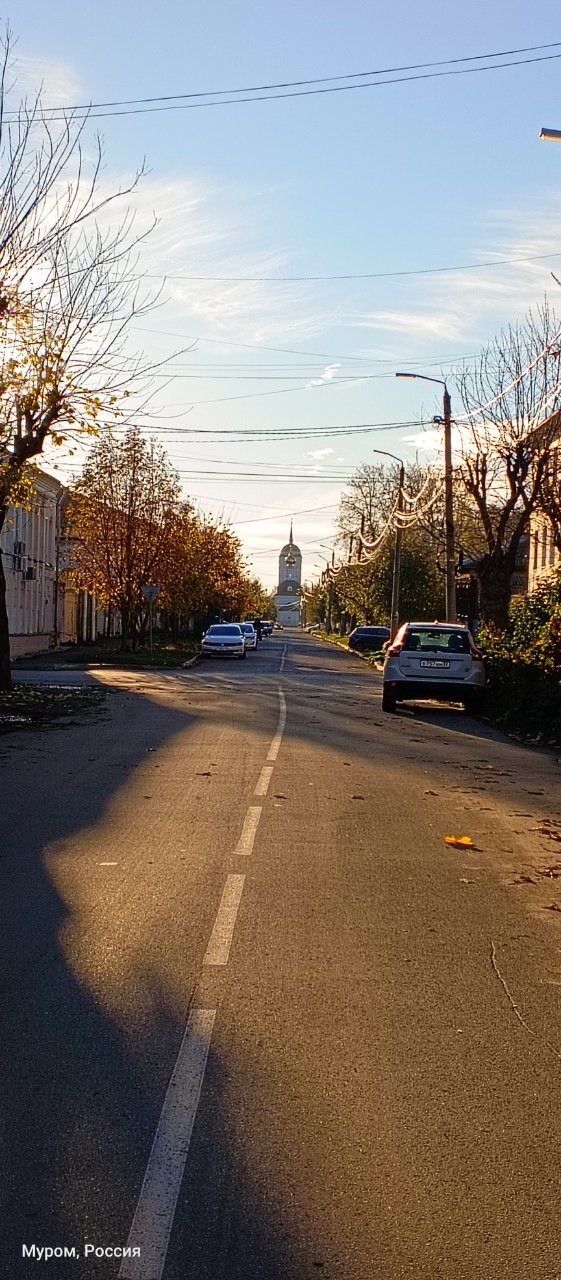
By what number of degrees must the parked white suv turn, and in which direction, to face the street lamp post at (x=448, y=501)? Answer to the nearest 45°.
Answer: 0° — it already faces it

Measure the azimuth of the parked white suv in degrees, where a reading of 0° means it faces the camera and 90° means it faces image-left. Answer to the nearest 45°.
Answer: approximately 180°

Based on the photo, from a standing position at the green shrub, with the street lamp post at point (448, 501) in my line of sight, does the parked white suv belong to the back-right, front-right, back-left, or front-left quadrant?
front-left

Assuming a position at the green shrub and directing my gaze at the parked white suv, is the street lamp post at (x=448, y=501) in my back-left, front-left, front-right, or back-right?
front-right

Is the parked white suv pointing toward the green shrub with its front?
no

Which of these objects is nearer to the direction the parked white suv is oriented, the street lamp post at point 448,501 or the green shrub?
the street lamp post
